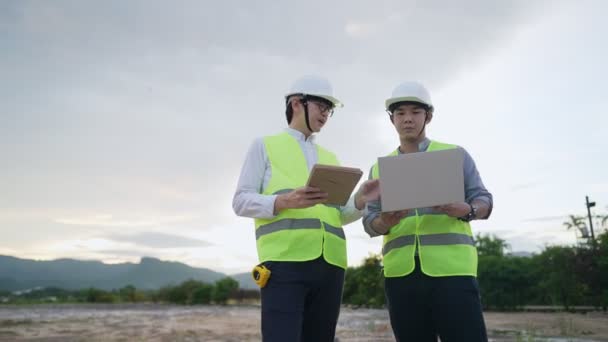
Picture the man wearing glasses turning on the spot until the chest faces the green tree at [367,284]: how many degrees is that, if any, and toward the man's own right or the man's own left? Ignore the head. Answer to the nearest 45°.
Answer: approximately 135° to the man's own left

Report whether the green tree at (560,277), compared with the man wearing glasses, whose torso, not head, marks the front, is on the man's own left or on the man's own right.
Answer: on the man's own left

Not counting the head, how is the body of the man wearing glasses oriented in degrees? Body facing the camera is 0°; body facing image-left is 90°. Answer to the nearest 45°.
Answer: approximately 315°

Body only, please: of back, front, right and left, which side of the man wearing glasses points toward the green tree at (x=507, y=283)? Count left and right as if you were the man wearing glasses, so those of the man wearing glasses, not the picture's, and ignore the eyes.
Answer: left
